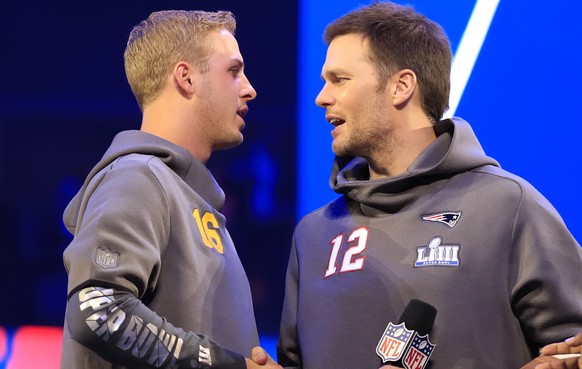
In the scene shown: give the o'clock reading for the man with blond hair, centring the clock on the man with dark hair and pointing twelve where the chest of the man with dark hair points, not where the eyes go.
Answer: The man with blond hair is roughly at 1 o'clock from the man with dark hair.

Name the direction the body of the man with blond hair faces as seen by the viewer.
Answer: to the viewer's right

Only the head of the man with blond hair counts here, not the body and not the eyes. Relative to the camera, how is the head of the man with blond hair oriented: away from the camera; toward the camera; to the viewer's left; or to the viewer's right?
to the viewer's right

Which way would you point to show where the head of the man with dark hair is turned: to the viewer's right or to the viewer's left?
to the viewer's left

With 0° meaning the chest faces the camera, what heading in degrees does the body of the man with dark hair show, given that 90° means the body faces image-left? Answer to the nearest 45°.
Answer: approximately 45°

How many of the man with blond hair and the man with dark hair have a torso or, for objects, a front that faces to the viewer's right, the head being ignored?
1

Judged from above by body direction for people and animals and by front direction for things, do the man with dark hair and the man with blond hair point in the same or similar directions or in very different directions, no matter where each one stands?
very different directions

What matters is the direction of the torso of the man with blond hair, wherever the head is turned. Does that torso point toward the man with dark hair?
yes
